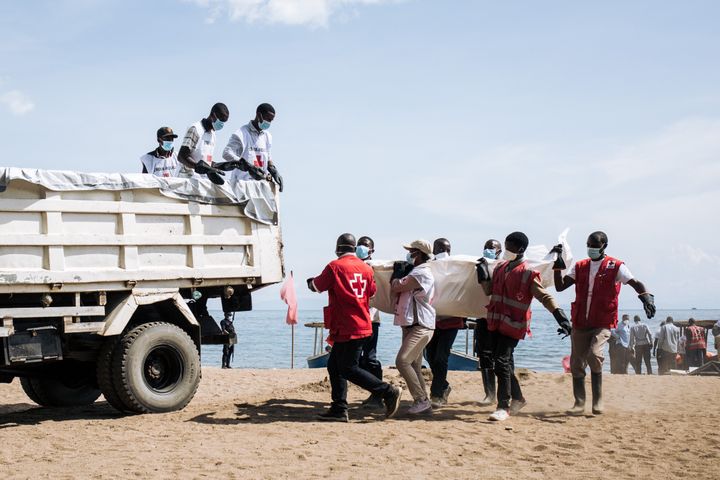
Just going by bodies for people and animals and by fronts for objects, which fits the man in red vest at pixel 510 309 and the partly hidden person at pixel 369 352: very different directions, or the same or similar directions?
same or similar directions

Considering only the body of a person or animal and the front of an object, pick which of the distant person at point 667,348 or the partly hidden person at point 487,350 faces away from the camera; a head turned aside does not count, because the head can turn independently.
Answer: the distant person at point 667,348

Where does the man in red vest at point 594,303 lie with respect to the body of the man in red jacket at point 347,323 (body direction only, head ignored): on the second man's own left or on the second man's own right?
on the second man's own right

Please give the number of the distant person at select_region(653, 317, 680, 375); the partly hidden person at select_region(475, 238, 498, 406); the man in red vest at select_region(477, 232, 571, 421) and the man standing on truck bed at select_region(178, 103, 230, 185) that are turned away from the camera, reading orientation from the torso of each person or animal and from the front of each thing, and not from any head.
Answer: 1

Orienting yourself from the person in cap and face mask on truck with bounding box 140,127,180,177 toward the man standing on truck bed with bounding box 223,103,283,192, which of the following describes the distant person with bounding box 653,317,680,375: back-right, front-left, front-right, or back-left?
front-left

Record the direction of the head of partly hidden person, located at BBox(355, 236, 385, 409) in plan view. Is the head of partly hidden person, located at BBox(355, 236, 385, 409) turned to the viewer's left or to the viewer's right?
to the viewer's left

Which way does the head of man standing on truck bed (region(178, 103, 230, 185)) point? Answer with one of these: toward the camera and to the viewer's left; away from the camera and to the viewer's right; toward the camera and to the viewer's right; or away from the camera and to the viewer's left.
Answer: toward the camera and to the viewer's right

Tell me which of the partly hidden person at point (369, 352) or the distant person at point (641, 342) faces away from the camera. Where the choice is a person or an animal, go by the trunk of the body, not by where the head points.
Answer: the distant person at point (641, 342)

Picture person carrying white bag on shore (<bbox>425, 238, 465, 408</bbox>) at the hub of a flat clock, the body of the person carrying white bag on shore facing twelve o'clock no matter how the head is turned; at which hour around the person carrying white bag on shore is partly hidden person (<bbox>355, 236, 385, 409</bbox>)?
The partly hidden person is roughly at 1 o'clock from the person carrying white bag on shore.

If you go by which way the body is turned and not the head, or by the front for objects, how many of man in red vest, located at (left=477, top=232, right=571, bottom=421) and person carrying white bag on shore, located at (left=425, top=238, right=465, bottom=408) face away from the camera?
0

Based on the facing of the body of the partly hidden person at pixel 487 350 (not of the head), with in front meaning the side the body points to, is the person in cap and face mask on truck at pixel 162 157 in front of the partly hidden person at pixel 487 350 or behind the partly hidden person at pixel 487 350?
in front

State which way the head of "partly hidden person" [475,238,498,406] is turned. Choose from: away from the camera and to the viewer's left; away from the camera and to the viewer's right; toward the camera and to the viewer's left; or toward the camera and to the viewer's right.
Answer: toward the camera and to the viewer's left

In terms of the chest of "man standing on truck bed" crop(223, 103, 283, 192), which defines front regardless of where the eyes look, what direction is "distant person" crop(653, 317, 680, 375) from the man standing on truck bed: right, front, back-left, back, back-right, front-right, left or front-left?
left
